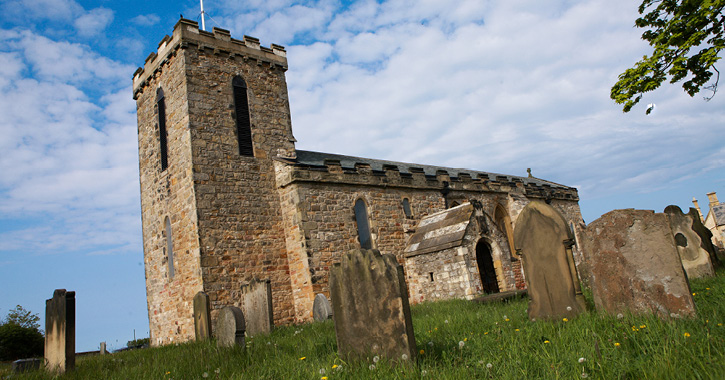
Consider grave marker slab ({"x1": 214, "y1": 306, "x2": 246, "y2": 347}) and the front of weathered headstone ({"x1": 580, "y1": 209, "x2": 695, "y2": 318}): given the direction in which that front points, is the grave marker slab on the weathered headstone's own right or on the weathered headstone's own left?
on the weathered headstone's own right

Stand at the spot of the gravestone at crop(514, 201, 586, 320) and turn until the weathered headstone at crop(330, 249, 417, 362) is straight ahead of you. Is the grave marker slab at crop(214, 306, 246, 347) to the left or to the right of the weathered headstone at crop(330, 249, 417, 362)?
right

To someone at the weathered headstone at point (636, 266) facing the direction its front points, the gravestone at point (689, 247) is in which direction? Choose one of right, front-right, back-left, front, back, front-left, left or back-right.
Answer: back

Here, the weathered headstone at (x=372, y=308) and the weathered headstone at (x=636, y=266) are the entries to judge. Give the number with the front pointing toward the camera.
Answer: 2

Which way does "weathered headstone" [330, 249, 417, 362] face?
toward the camera

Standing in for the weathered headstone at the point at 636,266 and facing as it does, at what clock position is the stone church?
The stone church is roughly at 4 o'clock from the weathered headstone.

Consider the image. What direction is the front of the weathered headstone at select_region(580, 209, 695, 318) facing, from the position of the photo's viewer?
facing the viewer

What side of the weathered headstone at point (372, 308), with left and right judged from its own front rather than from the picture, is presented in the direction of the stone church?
back

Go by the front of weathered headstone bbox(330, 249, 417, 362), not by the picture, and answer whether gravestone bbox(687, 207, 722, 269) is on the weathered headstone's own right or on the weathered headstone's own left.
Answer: on the weathered headstone's own left

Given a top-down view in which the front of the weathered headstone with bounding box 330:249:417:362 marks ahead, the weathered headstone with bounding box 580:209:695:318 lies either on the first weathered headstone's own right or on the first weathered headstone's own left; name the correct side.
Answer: on the first weathered headstone's own left

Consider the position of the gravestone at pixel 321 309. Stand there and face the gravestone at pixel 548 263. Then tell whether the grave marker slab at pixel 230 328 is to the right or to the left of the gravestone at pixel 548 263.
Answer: right
